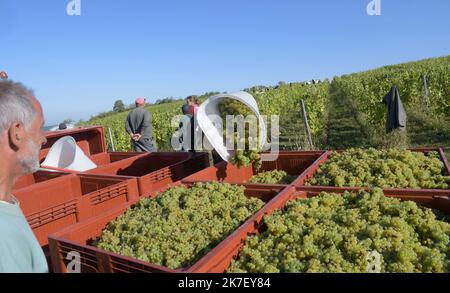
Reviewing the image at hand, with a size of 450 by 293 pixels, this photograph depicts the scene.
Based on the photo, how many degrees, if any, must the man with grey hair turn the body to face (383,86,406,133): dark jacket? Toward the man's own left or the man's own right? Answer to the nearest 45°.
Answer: approximately 45° to the man's own left

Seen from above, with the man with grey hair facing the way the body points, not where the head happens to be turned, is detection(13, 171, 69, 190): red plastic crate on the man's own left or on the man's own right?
on the man's own left

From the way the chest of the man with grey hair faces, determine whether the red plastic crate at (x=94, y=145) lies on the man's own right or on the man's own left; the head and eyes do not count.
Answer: on the man's own left

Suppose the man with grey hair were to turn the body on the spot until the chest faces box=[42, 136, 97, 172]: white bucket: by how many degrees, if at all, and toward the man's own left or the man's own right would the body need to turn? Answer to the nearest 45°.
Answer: approximately 90° to the man's own left

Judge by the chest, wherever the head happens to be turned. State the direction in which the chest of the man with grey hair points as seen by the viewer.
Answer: to the viewer's right

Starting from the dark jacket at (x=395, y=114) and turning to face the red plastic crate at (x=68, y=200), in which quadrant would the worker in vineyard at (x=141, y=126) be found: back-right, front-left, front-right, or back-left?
front-right

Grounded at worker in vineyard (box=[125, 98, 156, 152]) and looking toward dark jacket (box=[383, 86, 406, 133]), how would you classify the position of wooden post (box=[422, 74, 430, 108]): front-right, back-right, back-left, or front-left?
front-left
